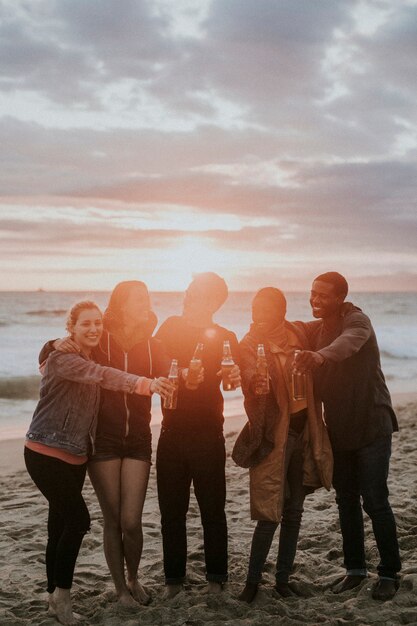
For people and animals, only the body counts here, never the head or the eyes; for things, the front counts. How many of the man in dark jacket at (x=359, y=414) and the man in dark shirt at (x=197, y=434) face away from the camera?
0

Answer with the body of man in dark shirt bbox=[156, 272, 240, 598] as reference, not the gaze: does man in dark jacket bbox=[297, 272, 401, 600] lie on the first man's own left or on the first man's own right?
on the first man's own left

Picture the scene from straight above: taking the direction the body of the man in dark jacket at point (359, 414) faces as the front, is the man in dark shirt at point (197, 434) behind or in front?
in front

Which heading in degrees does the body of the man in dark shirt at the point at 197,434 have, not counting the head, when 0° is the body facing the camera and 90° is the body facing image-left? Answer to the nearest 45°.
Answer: approximately 0°

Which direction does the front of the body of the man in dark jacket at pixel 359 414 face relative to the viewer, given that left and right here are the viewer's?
facing the viewer and to the left of the viewer
